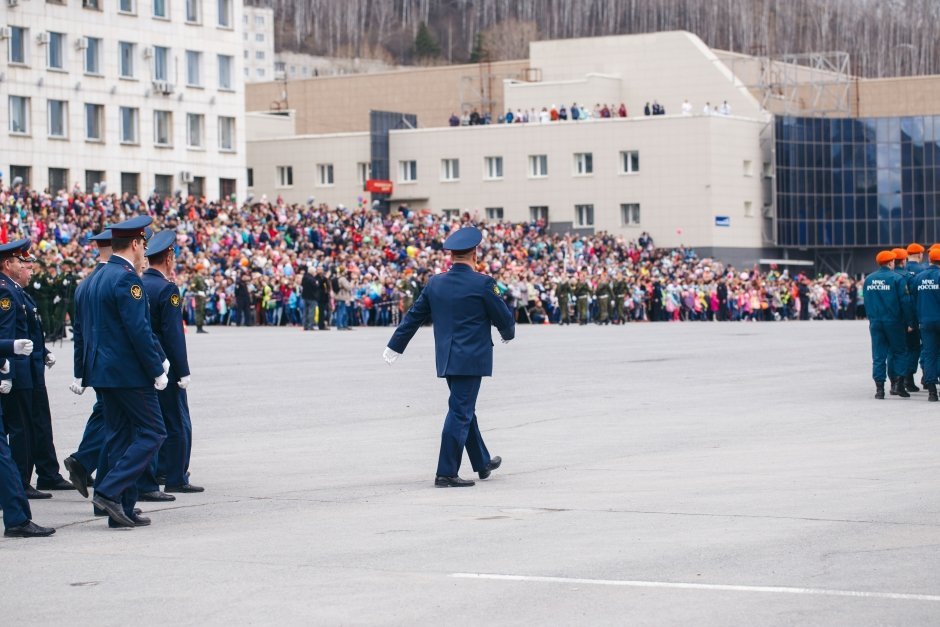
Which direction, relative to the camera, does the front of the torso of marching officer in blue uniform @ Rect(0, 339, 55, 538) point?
to the viewer's right

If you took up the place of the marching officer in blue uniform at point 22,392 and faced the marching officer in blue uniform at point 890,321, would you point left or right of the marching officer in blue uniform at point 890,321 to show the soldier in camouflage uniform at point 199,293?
left

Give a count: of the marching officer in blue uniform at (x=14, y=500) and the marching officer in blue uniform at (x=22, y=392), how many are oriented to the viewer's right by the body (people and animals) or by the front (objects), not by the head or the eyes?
2

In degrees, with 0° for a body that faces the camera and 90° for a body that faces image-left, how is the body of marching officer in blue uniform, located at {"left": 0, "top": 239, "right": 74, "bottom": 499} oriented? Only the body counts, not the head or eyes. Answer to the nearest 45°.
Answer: approximately 270°

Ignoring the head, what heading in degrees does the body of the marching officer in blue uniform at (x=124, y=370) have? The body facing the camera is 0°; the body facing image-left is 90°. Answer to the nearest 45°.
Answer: approximately 225°

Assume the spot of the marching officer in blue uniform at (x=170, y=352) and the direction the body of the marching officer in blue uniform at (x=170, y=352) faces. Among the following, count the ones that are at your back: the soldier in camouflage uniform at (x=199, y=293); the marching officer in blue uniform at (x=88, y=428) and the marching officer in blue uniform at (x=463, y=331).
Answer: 1

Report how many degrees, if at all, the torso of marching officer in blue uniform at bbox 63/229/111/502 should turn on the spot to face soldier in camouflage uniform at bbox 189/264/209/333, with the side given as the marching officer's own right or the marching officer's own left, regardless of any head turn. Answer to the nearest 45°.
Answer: approximately 45° to the marching officer's own left

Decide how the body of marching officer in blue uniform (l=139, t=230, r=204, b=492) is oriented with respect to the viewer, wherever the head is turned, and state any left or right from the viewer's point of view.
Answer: facing away from the viewer and to the right of the viewer

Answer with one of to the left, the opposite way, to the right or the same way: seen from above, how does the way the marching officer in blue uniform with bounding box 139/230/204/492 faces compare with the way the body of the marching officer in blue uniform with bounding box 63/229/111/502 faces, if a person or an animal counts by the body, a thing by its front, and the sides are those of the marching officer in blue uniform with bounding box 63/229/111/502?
the same way

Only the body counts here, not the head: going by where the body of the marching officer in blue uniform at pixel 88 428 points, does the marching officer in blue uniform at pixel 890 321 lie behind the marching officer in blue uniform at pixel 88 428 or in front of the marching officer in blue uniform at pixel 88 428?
in front

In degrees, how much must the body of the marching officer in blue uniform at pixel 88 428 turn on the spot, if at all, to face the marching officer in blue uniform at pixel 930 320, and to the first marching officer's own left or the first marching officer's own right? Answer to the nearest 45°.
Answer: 0° — they already face them

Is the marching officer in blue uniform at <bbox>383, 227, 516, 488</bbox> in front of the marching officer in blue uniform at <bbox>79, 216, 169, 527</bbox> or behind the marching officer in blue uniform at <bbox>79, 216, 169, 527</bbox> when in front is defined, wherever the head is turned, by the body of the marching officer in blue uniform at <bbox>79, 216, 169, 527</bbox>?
in front

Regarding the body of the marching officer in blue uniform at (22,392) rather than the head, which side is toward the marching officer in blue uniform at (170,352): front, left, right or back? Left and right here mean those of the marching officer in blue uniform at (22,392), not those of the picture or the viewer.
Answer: front

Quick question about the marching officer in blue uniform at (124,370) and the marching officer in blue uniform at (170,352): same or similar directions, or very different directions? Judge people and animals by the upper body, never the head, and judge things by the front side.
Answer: same or similar directions

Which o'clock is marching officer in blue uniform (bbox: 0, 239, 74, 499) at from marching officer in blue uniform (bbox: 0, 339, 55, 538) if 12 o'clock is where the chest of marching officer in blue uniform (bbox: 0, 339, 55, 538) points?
marching officer in blue uniform (bbox: 0, 239, 74, 499) is roughly at 9 o'clock from marching officer in blue uniform (bbox: 0, 339, 55, 538).
